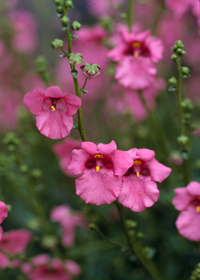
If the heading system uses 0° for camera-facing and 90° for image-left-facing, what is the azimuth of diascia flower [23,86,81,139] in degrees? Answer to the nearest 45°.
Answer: approximately 0°

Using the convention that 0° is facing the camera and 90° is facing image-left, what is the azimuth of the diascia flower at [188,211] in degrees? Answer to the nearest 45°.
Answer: approximately 0°

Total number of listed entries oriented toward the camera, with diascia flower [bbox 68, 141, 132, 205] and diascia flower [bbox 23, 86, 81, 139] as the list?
2
